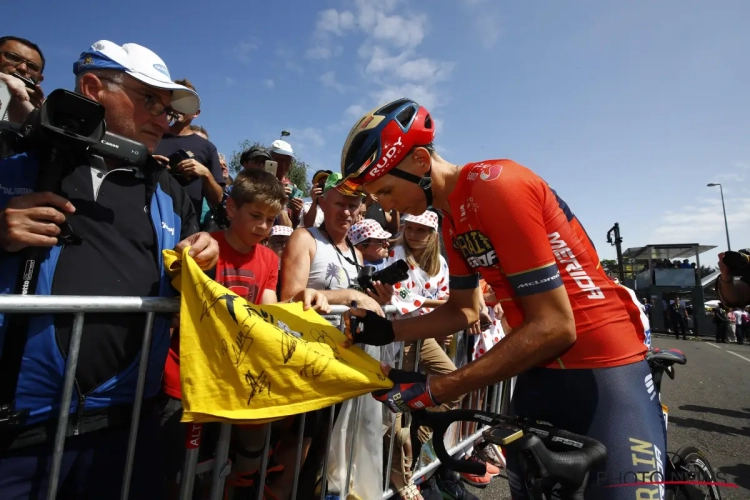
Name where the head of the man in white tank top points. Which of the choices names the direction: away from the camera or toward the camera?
toward the camera

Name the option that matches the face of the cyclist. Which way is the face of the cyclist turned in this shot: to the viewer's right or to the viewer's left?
to the viewer's left

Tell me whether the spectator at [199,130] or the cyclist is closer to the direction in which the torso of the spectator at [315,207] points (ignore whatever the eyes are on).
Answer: the cyclist

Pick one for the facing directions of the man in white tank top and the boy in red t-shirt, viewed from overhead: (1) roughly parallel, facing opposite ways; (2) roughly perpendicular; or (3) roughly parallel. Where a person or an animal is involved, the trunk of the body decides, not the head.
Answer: roughly parallel

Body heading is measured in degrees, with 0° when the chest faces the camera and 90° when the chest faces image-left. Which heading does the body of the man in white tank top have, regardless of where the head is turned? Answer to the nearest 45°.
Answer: approximately 315°

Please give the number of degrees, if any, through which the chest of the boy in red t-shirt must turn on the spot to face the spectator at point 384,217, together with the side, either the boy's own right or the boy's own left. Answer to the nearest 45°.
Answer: approximately 90° to the boy's own left

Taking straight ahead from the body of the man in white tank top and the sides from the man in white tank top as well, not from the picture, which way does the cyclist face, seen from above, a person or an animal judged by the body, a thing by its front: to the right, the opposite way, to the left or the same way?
the opposite way

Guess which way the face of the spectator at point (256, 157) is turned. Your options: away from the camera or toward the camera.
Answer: toward the camera

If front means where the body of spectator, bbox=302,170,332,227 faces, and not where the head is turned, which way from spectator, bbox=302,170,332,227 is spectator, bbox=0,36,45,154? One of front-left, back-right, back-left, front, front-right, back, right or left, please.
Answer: right

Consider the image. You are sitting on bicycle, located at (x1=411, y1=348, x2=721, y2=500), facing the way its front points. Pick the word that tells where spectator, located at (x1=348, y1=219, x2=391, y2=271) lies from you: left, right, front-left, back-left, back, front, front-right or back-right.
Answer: right

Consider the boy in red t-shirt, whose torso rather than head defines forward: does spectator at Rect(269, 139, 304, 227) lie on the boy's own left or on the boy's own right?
on the boy's own left

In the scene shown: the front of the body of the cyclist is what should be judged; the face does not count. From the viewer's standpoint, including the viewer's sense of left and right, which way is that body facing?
facing to the left of the viewer

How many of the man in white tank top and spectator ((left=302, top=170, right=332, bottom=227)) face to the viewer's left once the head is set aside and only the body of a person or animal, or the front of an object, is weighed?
0
